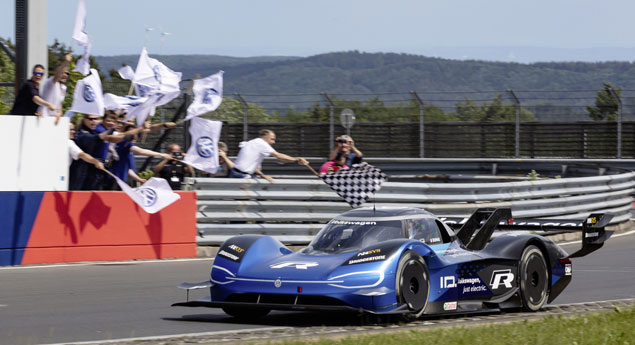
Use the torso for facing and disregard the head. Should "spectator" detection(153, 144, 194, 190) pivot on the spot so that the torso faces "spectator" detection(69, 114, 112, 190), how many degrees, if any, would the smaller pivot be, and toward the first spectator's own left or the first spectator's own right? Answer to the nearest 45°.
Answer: approximately 45° to the first spectator's own right

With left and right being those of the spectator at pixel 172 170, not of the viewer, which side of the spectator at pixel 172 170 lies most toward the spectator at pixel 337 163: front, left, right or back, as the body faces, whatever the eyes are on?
left

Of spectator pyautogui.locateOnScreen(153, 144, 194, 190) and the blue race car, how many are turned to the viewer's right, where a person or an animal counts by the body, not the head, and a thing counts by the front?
0

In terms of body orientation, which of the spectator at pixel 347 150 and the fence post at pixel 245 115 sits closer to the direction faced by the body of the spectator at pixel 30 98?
the spectator

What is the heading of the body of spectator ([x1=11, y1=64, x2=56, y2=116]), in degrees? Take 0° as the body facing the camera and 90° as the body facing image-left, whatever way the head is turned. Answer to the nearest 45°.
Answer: approximately 315°

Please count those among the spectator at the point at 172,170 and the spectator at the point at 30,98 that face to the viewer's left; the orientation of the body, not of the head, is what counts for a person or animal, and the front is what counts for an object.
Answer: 0

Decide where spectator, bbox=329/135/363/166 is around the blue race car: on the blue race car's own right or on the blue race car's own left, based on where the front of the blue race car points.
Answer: on the blue race car's own right

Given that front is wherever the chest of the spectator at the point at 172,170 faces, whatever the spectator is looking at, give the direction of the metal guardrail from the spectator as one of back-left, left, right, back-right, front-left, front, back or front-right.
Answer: left

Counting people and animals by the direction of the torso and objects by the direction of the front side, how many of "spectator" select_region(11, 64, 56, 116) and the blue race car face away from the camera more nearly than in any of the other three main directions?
0

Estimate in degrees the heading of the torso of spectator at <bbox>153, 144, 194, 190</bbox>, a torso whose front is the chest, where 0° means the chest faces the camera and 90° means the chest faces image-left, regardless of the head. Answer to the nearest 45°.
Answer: approximately 0°

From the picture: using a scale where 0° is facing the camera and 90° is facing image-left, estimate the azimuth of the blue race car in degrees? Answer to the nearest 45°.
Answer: approximately 45°
